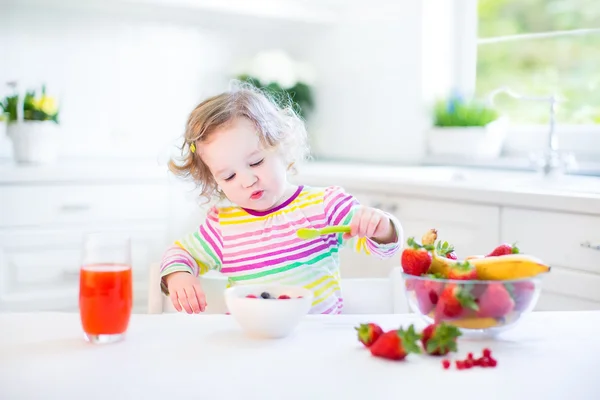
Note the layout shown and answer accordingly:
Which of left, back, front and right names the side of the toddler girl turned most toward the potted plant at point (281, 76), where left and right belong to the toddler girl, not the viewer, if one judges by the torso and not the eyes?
back

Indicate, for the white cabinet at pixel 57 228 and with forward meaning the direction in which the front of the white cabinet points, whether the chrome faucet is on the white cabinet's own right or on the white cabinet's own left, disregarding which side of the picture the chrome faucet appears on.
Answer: on the white cabinet's own left

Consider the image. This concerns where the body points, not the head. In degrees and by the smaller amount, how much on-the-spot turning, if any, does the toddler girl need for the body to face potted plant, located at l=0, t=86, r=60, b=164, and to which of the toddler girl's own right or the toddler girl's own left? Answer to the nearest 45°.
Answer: approximately 135° to the toddler girl's own right

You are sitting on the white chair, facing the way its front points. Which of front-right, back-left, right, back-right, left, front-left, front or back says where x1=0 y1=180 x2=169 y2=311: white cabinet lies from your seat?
back-right

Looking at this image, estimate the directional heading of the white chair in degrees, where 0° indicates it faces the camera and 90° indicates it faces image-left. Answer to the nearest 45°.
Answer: approximately 0°

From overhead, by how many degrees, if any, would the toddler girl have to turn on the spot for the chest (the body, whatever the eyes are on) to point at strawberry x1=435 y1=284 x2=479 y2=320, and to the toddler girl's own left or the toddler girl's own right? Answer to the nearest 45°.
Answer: approximately 45° to the toddler girl's own left

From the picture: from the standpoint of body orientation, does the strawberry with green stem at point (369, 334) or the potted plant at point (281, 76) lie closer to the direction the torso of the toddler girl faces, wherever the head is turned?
the strawberry with green stem

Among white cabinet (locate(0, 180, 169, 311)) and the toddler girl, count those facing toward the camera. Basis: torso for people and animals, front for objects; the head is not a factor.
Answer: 2
